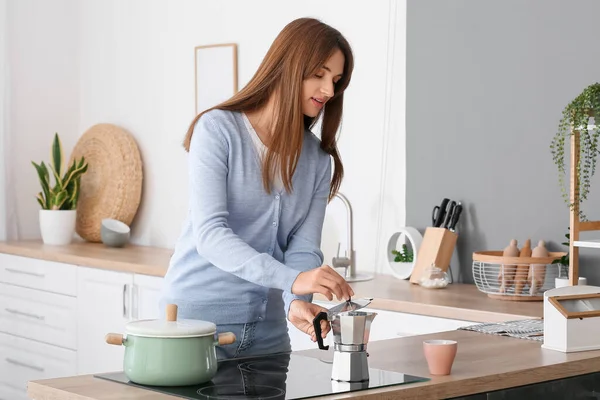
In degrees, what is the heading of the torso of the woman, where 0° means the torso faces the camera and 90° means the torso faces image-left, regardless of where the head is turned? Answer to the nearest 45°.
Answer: approximately 315°

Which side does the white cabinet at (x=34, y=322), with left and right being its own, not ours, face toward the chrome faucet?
left

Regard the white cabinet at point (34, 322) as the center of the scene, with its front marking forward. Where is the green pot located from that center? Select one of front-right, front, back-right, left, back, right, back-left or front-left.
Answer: front-left

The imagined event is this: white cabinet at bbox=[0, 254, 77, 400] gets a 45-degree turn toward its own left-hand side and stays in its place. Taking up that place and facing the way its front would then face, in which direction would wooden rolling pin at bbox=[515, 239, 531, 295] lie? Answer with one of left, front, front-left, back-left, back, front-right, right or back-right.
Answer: front-left

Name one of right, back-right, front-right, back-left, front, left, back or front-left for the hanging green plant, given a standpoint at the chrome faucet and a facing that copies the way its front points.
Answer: back-left

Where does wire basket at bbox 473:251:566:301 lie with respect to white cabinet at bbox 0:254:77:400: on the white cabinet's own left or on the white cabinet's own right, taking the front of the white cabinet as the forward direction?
on the white cabinet's own left

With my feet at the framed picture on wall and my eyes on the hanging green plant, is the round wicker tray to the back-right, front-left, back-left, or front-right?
back-right

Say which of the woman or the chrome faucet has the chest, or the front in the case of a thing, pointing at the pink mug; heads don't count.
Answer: the woman

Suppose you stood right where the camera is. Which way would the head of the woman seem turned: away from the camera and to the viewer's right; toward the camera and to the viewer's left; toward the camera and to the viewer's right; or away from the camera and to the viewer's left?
toward the camera and to the viewer's right
